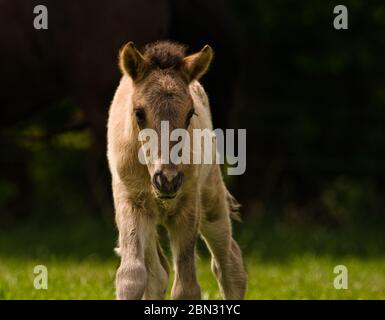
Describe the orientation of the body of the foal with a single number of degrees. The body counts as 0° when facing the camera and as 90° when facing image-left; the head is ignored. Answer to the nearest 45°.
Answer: approximately 0°
